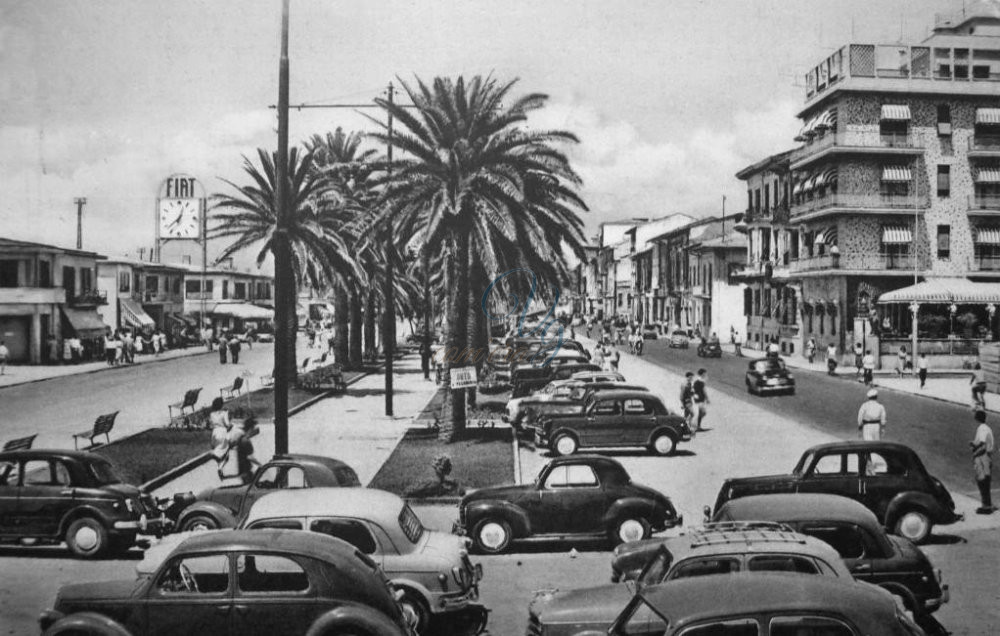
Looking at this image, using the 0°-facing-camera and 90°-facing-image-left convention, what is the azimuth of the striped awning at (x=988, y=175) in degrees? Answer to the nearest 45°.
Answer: approximately 0°

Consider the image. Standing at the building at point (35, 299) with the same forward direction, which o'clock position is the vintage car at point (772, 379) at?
The vintage car is roughly at 12 o'clock from the building.

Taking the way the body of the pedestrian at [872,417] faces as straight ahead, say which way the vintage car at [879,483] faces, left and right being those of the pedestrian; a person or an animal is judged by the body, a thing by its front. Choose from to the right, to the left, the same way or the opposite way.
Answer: to the left

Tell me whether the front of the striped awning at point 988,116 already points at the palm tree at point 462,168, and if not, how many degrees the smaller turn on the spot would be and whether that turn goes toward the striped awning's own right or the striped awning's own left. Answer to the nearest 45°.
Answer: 0° — it already faces it

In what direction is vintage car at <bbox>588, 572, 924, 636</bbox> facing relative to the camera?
to the viewer's left

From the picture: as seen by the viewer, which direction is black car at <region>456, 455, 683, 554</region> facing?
to the viewer's left

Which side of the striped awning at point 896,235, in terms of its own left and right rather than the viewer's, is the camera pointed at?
front

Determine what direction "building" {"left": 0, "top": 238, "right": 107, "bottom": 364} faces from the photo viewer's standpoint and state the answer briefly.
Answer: facing the viewer and to the right of the viewer

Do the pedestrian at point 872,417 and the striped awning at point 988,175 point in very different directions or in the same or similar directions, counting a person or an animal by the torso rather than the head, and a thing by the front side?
very different directions
